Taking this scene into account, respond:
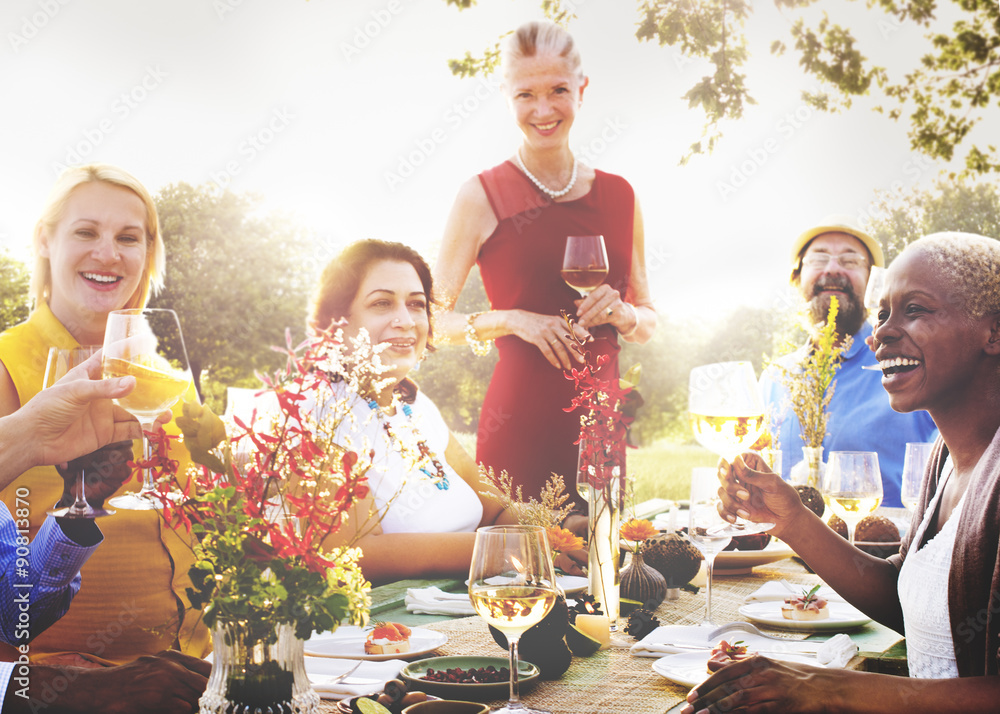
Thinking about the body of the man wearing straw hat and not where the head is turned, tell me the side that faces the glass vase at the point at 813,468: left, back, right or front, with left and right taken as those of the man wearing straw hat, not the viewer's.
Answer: front

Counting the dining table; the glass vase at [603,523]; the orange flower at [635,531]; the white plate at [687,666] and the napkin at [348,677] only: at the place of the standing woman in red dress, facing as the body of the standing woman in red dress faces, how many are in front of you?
5

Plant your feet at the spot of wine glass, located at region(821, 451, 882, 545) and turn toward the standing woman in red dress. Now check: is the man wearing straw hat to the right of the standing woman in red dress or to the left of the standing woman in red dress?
right

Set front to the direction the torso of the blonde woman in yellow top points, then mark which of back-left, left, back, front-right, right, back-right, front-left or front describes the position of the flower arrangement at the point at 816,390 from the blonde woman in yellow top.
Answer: front-left

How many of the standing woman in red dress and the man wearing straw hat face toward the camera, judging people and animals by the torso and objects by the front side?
2

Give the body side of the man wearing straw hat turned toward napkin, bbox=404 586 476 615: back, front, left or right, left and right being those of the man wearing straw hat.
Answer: front

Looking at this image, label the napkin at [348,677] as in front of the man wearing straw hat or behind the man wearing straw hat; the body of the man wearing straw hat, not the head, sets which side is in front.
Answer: in front

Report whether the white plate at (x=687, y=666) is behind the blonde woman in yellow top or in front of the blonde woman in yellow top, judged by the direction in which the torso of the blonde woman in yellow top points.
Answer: in front

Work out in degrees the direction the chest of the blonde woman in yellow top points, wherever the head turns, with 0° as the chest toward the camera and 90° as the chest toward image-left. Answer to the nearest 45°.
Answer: approximately 315°
